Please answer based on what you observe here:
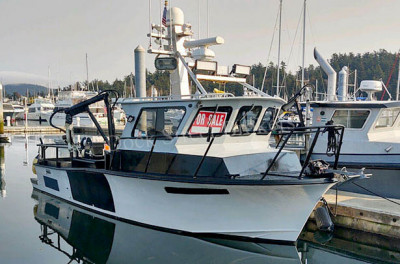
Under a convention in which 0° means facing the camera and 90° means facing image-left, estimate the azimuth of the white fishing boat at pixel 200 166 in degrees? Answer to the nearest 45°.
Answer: approximately 315°

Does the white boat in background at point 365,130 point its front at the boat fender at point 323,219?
no

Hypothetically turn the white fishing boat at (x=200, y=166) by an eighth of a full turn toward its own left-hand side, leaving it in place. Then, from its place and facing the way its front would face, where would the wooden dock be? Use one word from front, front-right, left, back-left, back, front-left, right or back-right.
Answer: front
